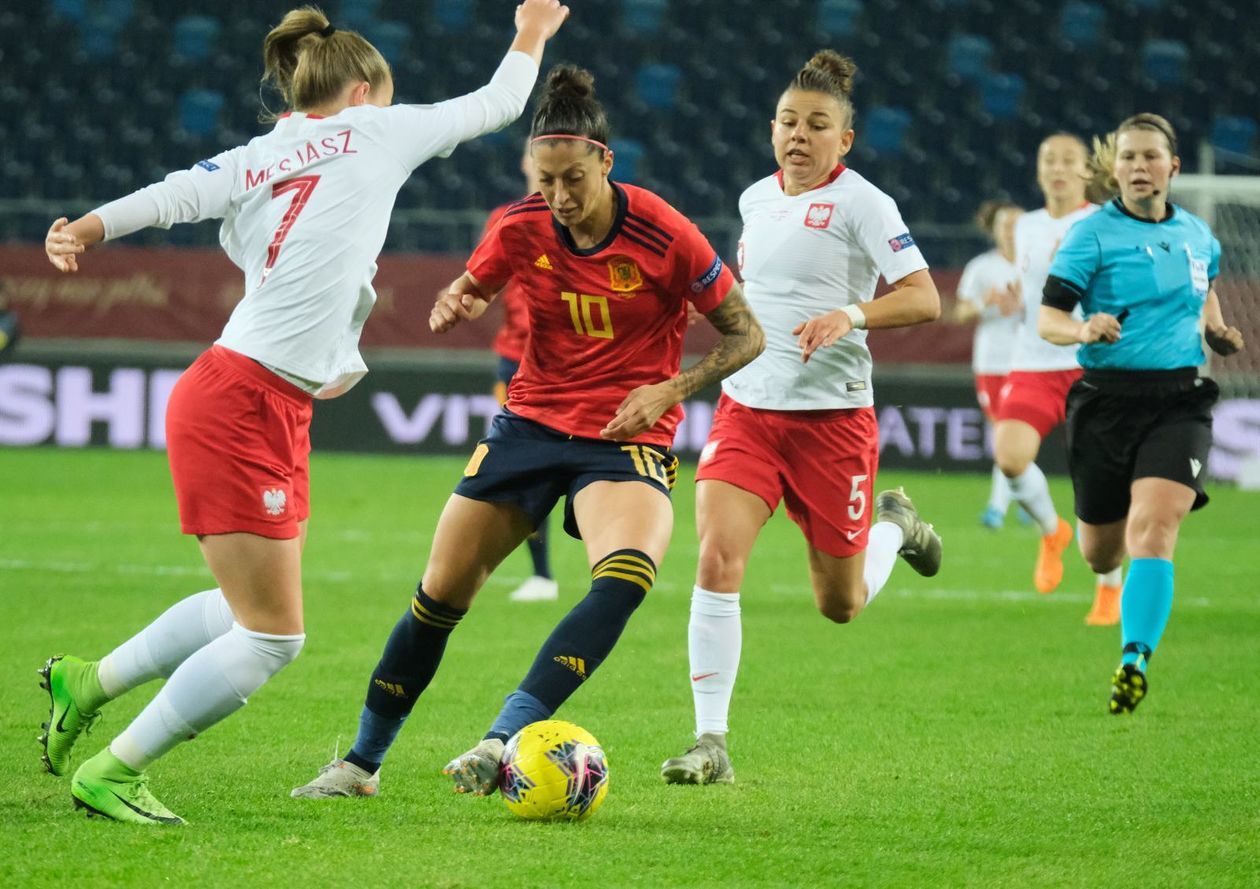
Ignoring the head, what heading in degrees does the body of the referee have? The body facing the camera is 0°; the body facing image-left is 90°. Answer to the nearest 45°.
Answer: approximately 0°

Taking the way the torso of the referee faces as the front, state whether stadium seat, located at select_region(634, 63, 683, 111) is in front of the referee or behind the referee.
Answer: behind

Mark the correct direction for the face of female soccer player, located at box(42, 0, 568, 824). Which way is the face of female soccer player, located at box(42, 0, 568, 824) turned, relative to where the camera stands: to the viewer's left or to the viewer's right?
to the viewer's right

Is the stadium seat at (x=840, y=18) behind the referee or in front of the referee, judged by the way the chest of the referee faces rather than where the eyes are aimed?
behind

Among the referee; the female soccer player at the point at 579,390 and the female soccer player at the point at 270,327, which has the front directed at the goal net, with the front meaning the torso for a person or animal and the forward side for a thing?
the female soccer player at the point at 270,327

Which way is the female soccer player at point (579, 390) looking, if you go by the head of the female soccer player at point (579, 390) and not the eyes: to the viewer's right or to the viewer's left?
to the viewer's left

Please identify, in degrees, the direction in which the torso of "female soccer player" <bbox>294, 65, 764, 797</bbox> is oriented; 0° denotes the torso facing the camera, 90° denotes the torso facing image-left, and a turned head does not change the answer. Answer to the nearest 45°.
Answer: approximately 0°
